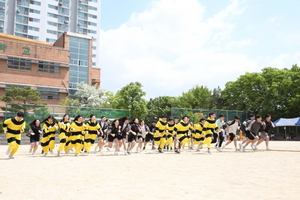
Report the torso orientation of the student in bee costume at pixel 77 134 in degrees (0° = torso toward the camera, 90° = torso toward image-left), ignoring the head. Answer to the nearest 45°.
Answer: approximately 315°

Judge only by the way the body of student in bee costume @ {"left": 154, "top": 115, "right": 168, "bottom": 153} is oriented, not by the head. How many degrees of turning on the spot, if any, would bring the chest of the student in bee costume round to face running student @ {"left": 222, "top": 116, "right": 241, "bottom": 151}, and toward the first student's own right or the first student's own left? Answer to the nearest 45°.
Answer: approximately 45° to the first student's own left

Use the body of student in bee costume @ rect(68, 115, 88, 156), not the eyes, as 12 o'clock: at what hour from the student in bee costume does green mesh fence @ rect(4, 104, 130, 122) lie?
The green mesh fence is roughly at 7 o'clock from the student in bee costume.

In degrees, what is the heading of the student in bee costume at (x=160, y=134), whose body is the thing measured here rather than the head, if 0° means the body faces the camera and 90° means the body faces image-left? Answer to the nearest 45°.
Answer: approximately 315°
